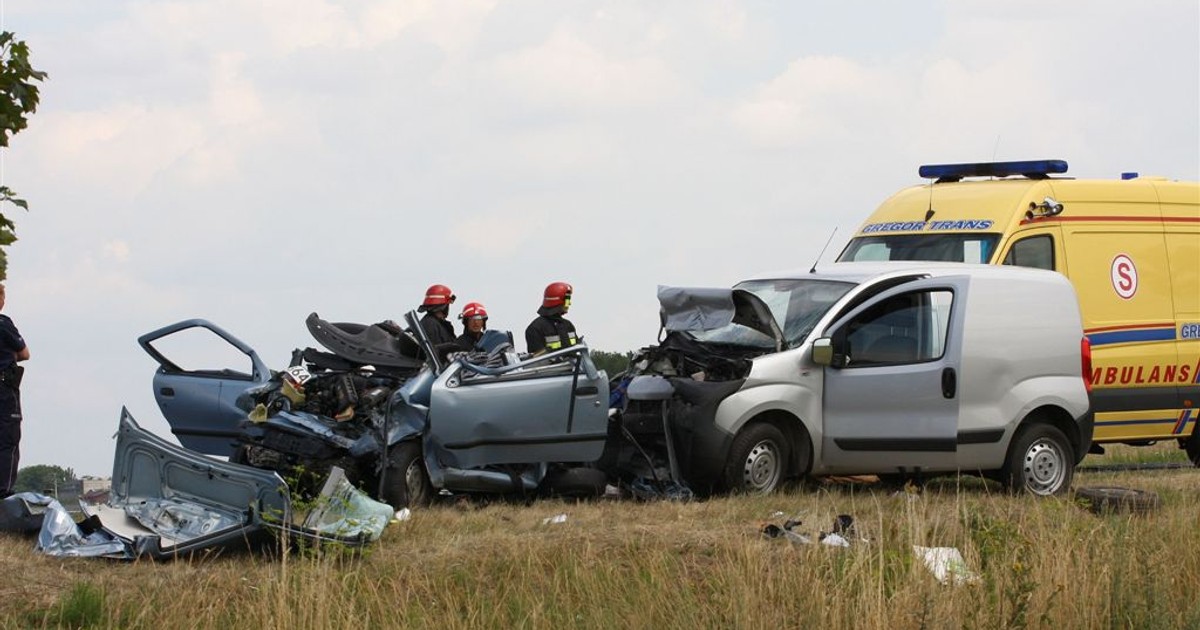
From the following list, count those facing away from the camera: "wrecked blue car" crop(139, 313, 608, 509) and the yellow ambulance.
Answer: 0

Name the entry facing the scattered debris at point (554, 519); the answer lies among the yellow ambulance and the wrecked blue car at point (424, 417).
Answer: the yellow ambulance

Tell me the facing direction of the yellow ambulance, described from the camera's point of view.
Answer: facing the viewer and to the left of the viewer

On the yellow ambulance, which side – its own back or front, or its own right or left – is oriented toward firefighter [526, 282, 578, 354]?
front
